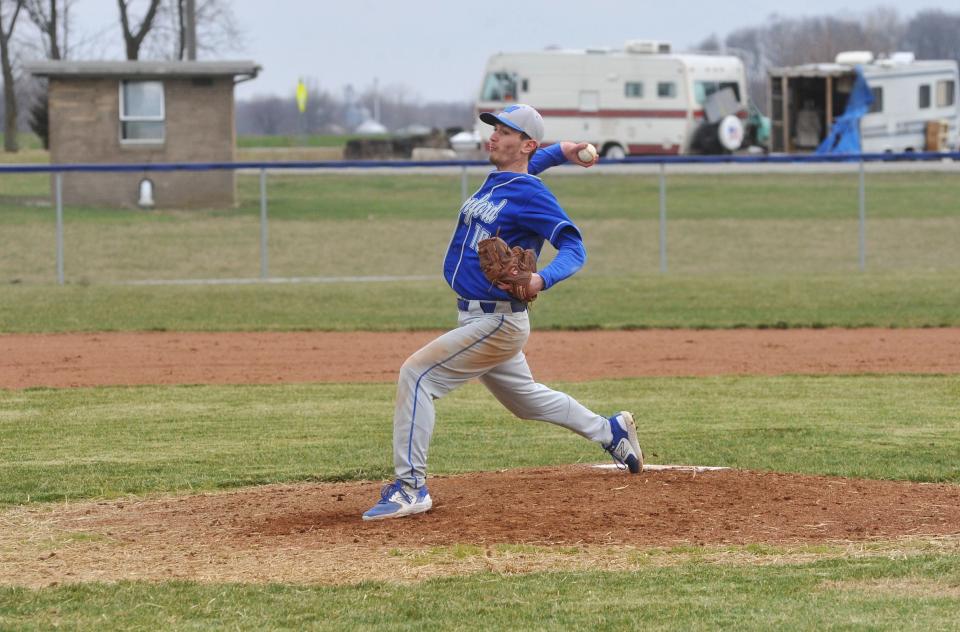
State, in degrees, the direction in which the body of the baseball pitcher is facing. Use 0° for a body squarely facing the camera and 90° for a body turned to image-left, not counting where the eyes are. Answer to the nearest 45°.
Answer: approximately 90°

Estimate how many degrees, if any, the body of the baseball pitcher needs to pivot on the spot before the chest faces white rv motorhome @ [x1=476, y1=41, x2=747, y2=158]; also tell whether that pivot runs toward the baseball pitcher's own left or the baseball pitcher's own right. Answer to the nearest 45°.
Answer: approximately 90° to the baseball pitcher's own right

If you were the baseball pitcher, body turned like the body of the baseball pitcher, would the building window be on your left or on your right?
on your right

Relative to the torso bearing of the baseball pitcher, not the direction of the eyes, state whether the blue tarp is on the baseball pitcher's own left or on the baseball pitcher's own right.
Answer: on the baseball pitcher's own right

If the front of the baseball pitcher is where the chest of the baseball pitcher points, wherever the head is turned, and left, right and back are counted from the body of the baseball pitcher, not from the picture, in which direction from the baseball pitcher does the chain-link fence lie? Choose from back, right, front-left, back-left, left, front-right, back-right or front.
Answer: right

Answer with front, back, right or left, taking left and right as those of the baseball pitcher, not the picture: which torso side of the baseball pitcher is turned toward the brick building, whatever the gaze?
right
